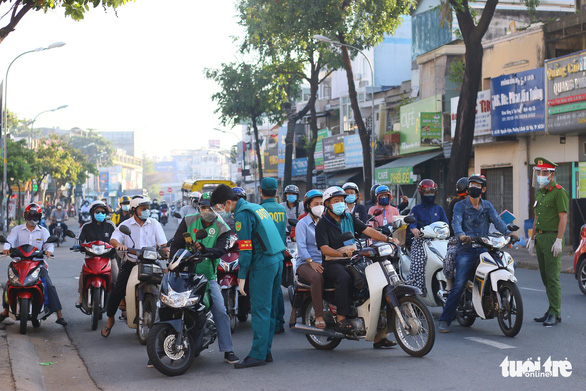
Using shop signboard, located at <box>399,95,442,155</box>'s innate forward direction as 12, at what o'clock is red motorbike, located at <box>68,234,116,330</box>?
The red motorbike is roughly at 11 o'clock from the shop signboard.

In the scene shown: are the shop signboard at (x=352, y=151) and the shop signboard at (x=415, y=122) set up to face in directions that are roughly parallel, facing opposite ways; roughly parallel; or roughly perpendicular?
roughly parallel

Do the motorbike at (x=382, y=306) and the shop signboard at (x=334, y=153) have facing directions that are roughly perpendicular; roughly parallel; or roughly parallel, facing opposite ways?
roughly perpendicular

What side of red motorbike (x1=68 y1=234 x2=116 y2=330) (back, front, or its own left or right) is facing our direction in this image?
front

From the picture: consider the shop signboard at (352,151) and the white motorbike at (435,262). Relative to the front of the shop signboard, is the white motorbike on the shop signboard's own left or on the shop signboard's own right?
on the shop signboard's own left

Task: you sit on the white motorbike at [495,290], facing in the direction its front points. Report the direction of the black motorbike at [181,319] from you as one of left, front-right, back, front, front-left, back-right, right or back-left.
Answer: right

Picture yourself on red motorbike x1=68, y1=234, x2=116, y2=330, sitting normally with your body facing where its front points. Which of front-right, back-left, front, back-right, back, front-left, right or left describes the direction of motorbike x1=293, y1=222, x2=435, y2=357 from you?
front-left

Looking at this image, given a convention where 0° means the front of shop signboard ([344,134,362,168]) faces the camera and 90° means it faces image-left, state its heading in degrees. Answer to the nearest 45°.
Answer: approximately 45°

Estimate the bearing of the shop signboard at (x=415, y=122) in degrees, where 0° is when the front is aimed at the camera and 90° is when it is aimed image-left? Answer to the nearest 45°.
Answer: approximately 45°

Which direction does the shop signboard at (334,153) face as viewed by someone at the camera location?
facing the viewer and to the left of the viewer

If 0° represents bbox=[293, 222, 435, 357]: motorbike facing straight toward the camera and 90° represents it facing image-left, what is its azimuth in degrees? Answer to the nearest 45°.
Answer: approximately 315°

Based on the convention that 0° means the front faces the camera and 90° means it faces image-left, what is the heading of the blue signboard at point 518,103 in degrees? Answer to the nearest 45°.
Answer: approximately 45°

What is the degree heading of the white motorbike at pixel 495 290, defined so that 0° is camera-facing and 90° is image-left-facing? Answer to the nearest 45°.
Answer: approximately 315°

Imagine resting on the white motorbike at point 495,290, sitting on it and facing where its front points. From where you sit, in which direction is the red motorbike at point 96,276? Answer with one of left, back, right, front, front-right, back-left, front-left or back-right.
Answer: back-right

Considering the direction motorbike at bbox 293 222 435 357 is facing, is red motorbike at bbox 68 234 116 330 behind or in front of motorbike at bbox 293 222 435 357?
behind

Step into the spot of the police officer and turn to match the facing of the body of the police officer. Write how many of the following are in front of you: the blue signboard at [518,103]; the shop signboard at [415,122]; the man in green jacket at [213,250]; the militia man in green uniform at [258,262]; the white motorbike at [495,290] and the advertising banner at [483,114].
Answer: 3

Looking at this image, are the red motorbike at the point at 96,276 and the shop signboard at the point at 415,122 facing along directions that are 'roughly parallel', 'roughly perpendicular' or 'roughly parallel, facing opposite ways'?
roughly perpendicular

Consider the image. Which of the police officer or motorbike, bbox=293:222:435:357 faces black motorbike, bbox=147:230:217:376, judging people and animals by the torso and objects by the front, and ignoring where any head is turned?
the police officer
